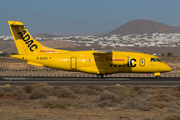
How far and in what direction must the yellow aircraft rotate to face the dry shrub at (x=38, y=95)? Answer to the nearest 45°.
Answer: approximately 90° to its right

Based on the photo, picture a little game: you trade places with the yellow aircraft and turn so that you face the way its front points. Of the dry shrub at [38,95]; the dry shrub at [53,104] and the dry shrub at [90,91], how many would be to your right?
3

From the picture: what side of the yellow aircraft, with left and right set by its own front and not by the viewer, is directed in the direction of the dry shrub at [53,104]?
right

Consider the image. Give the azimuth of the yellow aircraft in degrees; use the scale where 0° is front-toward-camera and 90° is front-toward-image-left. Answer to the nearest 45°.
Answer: approximately 270°

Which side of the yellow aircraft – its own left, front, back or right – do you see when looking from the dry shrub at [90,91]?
right

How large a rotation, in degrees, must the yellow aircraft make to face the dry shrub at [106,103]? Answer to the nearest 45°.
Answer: approximately 90° to its right

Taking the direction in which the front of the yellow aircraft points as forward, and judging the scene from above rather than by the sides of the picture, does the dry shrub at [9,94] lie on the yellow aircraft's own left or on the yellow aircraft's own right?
on the yellow aircraft's own right
